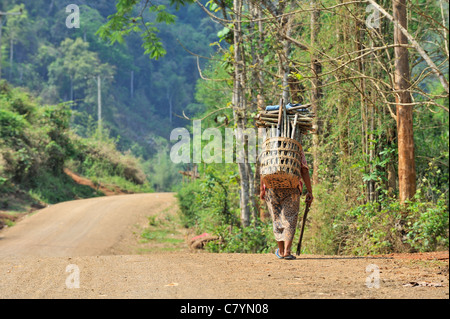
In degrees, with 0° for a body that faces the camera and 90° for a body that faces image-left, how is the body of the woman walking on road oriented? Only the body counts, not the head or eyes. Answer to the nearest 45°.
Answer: approximately 180°
